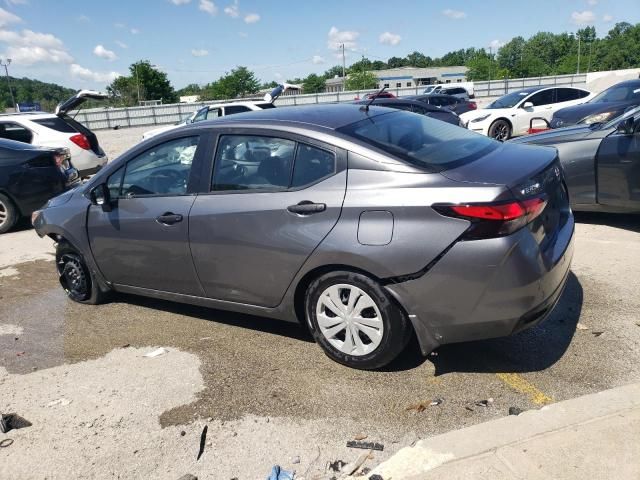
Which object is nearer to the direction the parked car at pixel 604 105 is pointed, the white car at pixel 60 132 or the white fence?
the white car

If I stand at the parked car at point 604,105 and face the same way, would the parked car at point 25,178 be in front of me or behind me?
in front

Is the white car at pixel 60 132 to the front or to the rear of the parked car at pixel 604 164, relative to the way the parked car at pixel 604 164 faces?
to the front

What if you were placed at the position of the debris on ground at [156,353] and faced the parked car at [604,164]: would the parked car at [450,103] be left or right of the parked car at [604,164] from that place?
left

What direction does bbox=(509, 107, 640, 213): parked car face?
to the viewer's left

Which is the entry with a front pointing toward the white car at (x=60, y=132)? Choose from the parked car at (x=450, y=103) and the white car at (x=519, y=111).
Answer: the white car at (x=519, y=111)

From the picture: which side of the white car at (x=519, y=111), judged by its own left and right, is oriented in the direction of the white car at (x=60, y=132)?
front

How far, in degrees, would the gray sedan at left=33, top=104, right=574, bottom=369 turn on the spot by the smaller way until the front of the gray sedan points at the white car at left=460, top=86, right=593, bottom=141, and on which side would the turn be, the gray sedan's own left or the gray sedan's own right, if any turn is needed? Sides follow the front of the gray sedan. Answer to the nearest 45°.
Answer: approximately 90° to the gray sedan's own right

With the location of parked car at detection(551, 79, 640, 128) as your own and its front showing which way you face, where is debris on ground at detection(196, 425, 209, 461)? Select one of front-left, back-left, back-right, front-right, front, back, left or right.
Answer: front-left

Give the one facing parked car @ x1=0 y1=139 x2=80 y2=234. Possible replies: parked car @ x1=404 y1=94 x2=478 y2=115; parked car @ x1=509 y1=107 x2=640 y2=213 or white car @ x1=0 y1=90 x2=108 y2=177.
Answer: parked car @ x1=509 y1=107 x2=640 y2=213

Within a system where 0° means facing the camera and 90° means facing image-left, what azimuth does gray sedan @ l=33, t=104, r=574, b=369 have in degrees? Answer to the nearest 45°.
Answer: approximately 135°

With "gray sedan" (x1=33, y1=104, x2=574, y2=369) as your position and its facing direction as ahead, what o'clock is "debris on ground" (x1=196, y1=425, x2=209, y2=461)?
The debris on ground is roughly at 9 o'clock from the gray sedan.
